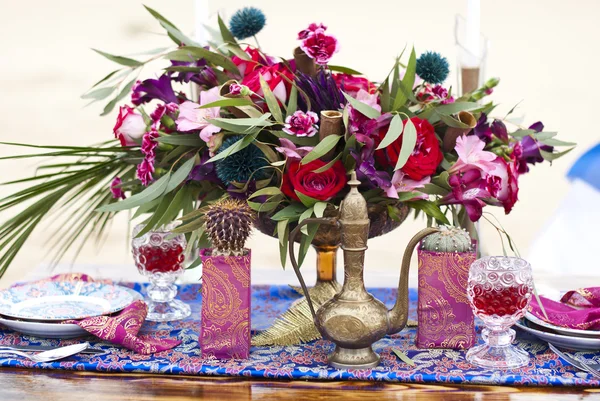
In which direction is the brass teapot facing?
to the viewer's right
